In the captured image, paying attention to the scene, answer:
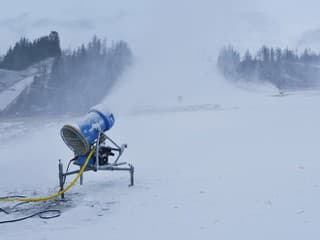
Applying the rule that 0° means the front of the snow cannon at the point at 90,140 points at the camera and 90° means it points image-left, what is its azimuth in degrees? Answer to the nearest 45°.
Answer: approximately 225°
